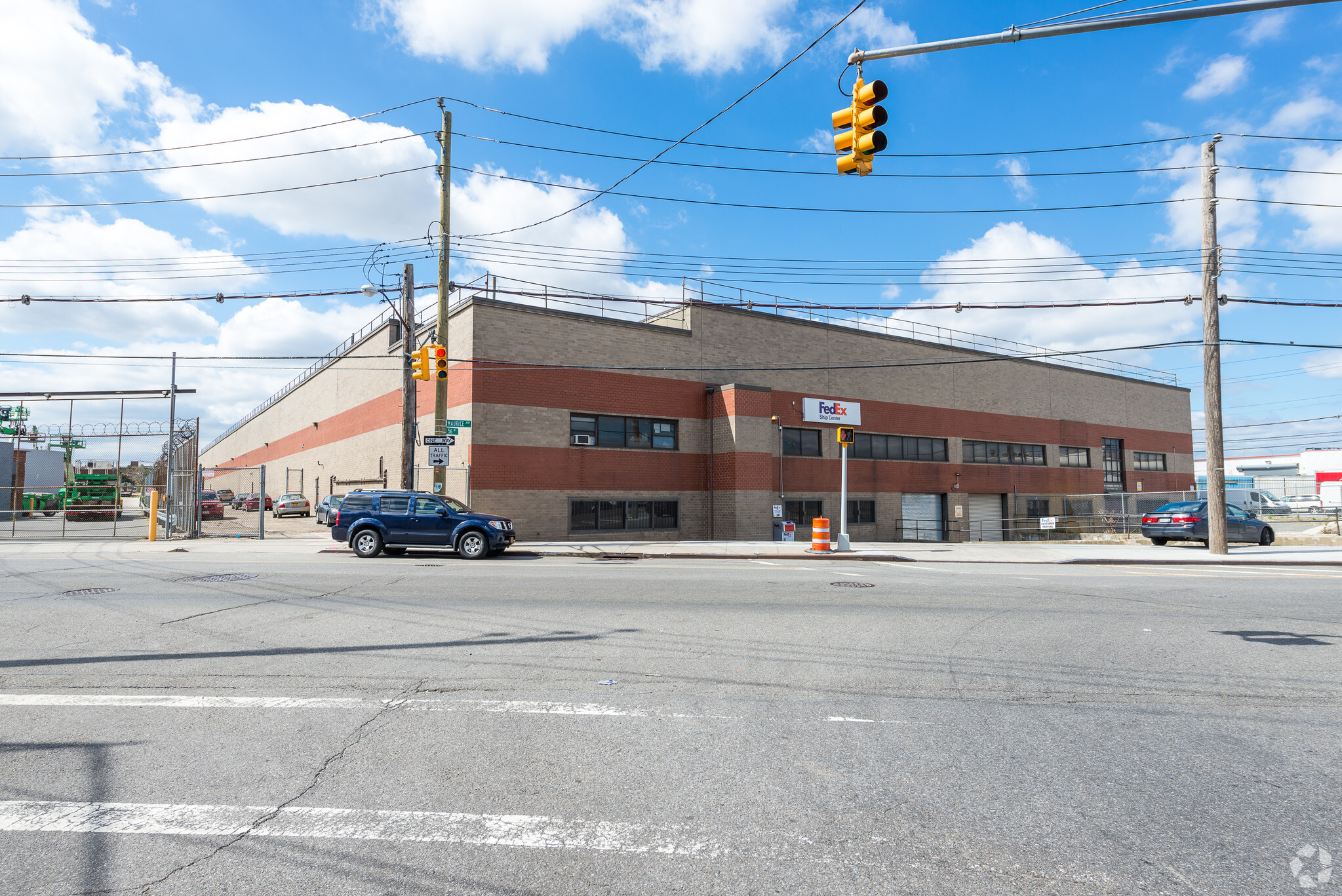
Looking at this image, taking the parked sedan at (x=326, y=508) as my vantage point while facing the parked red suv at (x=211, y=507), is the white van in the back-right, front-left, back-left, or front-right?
back-right

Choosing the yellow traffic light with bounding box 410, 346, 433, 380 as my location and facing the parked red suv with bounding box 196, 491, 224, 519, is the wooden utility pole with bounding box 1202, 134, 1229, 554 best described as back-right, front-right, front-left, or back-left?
back-right

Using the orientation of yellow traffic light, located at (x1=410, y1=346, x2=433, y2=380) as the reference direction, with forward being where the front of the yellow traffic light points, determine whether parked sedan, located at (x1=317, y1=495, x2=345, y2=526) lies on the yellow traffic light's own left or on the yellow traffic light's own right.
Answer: on the yellow traffic light's own right

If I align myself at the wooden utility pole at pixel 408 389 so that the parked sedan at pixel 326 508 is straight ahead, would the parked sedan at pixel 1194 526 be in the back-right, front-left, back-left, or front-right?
back-right

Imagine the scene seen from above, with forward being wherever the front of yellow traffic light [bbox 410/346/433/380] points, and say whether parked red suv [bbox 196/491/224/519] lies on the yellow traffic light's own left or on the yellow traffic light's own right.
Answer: on the yellow traffic light's own right

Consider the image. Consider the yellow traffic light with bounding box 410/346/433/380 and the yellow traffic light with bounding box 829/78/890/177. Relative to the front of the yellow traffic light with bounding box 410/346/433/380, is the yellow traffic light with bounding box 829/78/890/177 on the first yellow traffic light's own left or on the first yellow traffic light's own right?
on the first yellow traffic light's own left

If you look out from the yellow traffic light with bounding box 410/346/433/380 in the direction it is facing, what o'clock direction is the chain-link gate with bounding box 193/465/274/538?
The chain-link gate is roughly at 2 o'clock from the yellow traffic light.

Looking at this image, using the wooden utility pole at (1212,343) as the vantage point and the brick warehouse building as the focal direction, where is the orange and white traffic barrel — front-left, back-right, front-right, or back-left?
front-left

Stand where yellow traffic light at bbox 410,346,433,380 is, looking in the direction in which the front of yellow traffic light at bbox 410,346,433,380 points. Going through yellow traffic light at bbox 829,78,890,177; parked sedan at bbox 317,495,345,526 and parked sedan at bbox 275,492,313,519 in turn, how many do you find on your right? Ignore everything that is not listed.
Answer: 2
